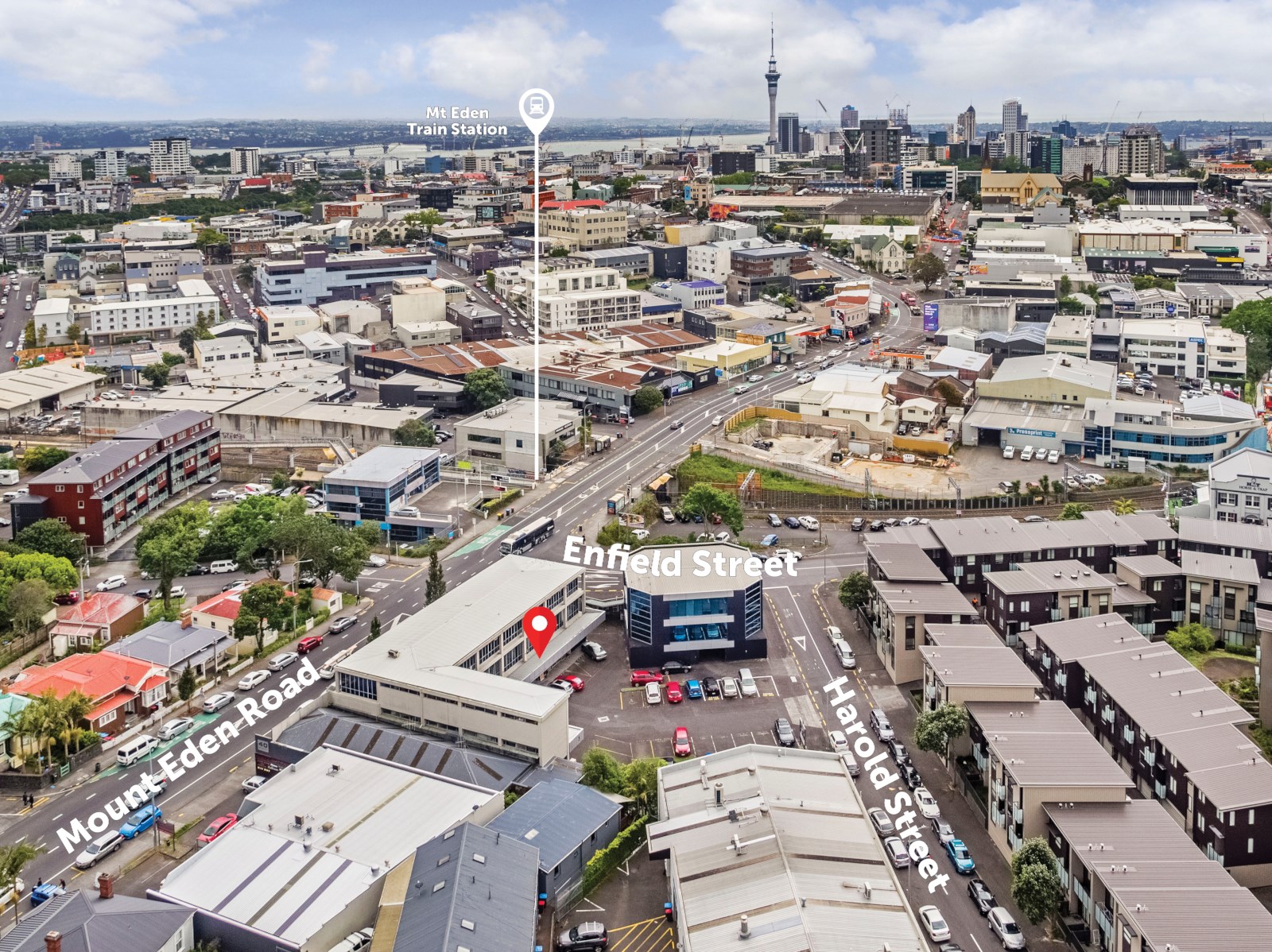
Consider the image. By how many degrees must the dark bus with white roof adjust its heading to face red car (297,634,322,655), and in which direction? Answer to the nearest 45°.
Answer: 0° — it already faces it

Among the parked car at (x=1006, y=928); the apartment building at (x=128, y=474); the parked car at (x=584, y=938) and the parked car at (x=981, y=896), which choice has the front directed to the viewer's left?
the parked car at (x=584, y=938)

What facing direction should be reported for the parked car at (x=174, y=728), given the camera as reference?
facing away from the viewer and to the right of the viewer

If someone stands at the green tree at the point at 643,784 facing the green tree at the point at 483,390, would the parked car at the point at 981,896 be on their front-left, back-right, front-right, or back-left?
back-right

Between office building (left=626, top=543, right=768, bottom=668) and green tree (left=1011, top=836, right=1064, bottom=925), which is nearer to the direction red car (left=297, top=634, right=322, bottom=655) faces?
the office building

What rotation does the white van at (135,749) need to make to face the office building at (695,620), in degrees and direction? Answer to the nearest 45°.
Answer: approximately 45° to its right

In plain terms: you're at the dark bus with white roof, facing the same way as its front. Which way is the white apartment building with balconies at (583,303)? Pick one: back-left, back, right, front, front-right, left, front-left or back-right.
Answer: back-right

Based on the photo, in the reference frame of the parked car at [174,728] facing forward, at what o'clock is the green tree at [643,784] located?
The green tree is roughly at 3 o'clock from the parked car.

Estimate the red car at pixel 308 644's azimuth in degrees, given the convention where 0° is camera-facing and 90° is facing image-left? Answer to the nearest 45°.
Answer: approximately 225°
